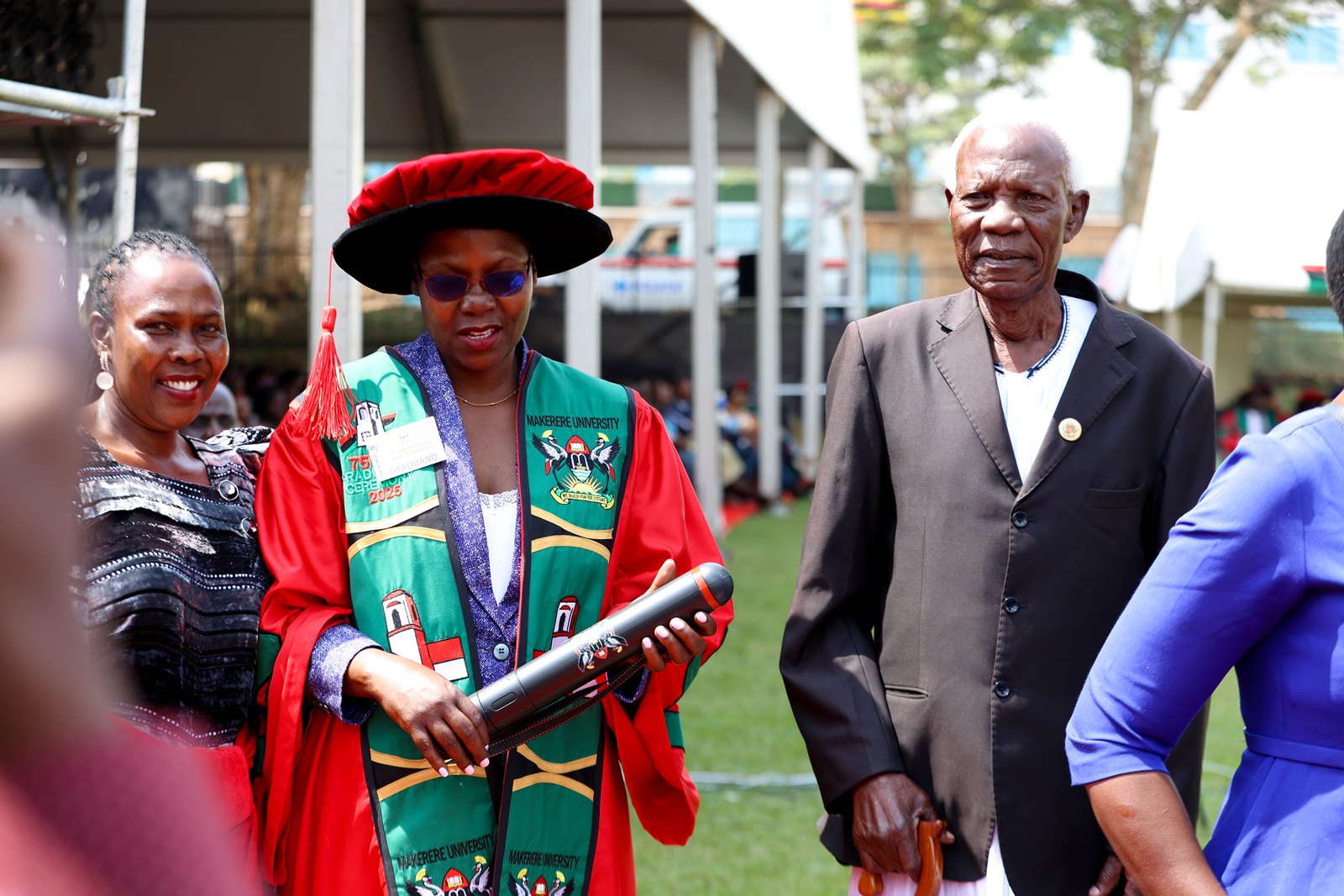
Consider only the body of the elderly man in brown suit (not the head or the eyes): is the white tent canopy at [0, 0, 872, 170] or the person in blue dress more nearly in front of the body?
the person in blue dress

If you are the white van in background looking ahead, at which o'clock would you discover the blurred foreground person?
The blurred foreground person is roughly at 9 o'clock from the white van in background.

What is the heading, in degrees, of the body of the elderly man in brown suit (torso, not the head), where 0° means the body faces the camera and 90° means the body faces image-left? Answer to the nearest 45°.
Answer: approximately 0°

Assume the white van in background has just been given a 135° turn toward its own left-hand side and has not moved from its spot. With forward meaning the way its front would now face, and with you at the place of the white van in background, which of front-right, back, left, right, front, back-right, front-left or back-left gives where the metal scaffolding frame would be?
front-right

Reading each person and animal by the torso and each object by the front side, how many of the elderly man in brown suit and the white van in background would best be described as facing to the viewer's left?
1

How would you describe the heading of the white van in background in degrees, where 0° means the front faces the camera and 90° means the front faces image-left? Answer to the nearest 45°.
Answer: approximately 90°

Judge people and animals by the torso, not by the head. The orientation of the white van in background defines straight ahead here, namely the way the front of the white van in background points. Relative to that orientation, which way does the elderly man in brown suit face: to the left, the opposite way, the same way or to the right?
to the left

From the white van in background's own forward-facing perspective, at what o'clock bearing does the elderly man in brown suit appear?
The elderly man in brown suit is roughly at 9 o'clock from the white van in background.
